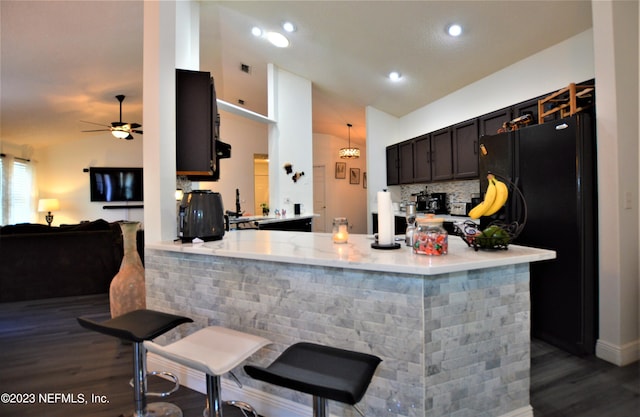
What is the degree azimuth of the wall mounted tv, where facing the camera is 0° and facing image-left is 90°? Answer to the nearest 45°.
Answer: approximately 0°

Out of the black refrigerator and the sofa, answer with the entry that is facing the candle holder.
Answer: the black refrigerator

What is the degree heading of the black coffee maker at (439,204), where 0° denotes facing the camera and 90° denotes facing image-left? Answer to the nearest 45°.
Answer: approximately 45°

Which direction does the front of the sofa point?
away from the camera

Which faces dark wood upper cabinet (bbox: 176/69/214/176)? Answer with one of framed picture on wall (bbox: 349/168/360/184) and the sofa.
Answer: the framed picture on wall

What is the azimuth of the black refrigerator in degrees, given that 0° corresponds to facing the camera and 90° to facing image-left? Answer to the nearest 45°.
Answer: approximately 45°

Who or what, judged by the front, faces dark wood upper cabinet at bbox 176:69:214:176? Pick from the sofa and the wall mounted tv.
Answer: the wall mounted tv

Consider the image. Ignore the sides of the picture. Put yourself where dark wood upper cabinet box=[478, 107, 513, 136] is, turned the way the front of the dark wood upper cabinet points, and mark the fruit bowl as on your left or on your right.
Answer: on your left

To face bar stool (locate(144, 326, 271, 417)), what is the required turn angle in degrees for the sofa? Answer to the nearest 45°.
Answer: approximately 180°

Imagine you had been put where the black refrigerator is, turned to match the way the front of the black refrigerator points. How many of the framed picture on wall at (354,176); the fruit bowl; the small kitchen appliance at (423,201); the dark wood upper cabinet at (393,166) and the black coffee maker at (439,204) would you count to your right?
4

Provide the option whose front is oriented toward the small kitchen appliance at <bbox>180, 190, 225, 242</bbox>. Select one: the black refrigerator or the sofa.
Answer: the black refrigerator
